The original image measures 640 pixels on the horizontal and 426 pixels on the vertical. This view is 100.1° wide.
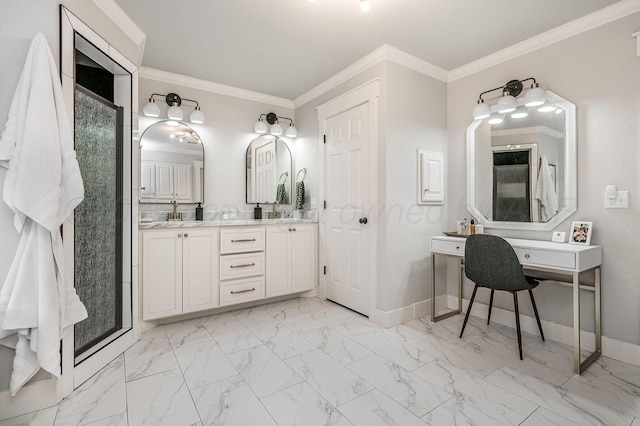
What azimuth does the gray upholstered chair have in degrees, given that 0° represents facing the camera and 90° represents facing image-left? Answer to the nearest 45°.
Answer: approximately 225°

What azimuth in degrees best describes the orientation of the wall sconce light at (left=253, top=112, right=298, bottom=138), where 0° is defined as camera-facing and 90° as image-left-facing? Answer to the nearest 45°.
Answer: approximately 315°

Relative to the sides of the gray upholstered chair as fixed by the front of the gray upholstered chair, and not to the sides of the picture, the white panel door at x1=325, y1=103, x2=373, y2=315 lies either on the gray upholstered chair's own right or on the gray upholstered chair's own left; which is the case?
on the gray upholstered chair's own left

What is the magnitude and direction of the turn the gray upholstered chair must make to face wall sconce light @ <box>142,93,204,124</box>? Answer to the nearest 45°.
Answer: approximately 135° to its left

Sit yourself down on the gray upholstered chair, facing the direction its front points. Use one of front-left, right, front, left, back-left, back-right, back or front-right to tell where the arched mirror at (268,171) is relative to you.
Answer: back-left

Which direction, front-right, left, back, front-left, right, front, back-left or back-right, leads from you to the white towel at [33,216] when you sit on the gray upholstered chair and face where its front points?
back

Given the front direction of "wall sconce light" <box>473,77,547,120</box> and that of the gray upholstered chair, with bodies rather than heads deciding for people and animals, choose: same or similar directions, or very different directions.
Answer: very different directions

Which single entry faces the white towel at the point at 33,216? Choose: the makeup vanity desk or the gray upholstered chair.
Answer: the makeup vanity desk

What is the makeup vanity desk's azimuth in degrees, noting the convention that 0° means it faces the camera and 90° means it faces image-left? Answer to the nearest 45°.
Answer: approximately 45°
